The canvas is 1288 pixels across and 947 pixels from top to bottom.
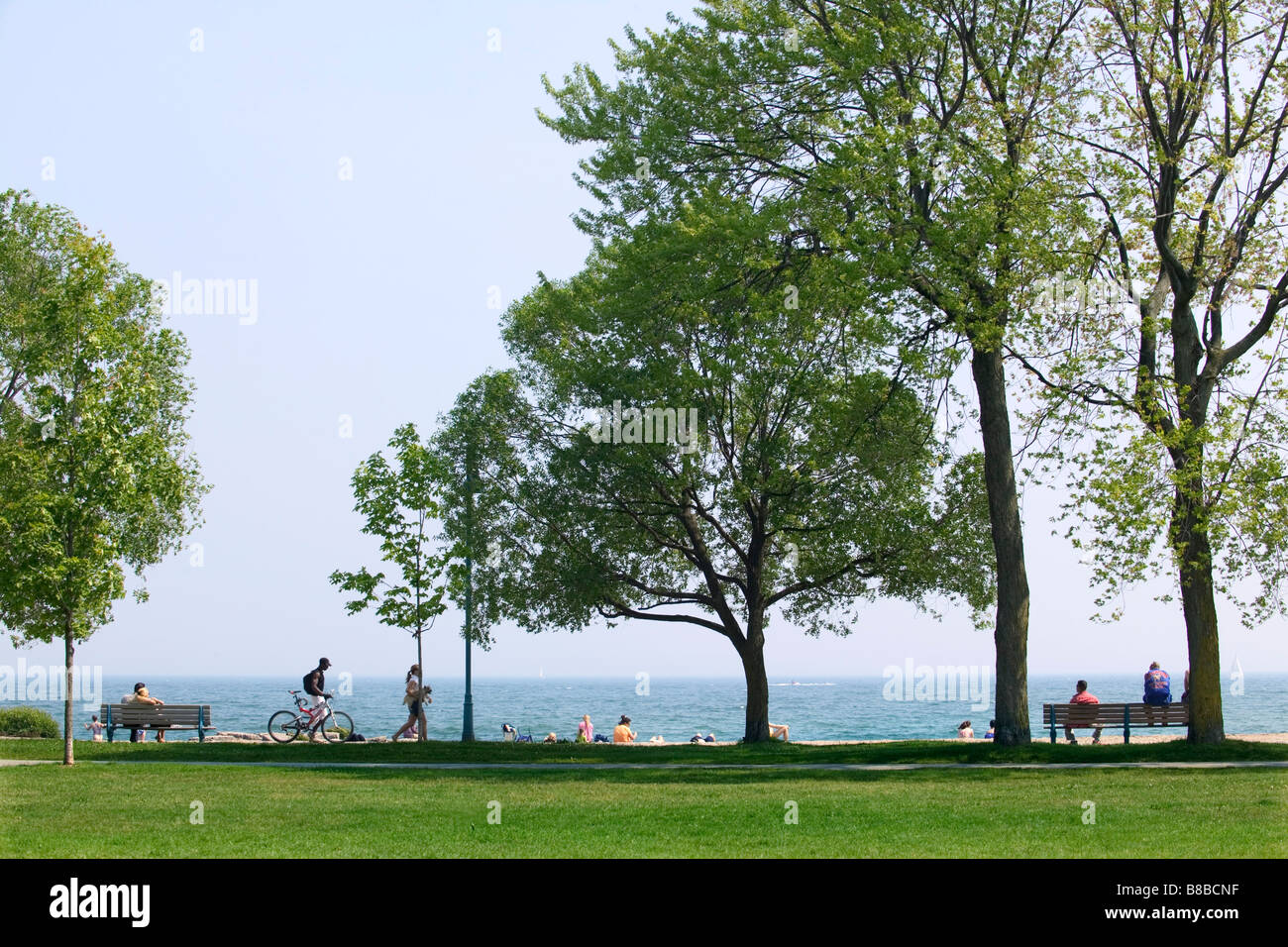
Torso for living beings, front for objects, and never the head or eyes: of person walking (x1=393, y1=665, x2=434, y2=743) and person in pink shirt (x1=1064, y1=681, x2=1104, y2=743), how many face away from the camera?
1

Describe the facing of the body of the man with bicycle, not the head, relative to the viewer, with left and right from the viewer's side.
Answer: facing to the right of the viewer

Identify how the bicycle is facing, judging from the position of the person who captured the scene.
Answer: facing to the right of the viewer

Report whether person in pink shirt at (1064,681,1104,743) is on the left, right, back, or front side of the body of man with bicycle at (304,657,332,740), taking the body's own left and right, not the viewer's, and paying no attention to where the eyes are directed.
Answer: front

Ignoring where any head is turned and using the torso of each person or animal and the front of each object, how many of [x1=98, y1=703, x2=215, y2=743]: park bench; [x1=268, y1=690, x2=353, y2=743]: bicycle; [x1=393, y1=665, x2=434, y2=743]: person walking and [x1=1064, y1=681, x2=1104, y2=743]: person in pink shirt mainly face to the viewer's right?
2

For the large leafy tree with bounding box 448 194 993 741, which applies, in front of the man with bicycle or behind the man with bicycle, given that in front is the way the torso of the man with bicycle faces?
in front

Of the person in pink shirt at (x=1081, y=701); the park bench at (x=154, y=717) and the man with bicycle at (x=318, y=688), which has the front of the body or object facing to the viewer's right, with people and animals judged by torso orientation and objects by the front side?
the man with bicycle

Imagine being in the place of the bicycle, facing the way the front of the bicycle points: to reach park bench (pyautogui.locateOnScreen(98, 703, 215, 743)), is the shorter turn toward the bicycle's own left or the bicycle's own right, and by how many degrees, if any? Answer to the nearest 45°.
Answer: approximately 180°

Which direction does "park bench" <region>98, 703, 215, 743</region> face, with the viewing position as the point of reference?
facing away from the viewer

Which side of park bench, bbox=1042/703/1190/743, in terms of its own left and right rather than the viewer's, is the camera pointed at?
back

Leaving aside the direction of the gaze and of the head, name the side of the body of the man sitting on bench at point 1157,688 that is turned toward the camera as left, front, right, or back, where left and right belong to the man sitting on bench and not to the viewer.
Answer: back

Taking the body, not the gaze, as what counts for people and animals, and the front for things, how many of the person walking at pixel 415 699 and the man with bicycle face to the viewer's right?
2

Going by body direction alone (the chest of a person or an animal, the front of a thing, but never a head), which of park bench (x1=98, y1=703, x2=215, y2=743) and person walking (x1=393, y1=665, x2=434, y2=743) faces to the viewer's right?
the person walking

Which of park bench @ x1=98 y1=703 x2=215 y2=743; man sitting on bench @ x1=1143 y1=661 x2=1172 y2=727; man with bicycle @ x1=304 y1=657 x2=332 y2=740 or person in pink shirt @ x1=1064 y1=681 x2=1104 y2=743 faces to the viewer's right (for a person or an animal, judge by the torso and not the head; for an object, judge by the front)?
the man with bicycle
